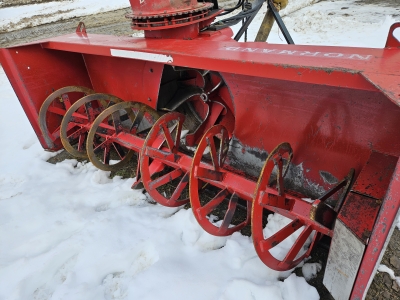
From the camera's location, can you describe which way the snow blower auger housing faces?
facing the viewer and to the left of the viewer
